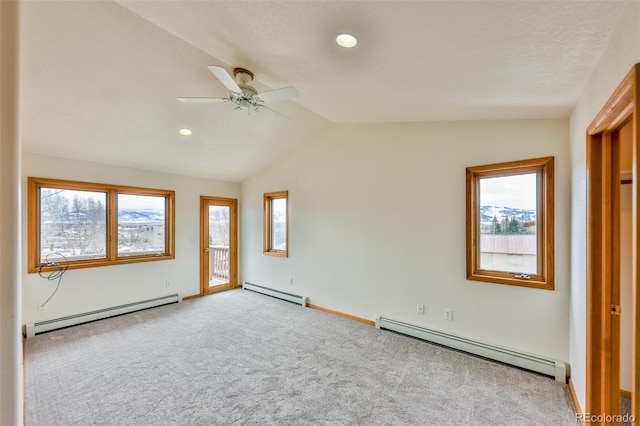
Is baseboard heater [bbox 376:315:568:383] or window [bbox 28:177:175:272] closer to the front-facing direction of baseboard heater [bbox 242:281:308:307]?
the window

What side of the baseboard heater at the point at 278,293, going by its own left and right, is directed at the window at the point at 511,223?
left

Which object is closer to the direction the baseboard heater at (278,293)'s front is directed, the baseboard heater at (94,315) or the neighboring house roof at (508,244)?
the baseboard heater

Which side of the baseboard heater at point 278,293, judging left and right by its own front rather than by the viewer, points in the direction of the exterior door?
right

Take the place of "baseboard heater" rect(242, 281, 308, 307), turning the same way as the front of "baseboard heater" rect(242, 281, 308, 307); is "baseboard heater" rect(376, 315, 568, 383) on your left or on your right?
on your left

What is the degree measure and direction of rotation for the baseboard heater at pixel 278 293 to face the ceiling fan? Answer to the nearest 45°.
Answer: approximately 45° to its left

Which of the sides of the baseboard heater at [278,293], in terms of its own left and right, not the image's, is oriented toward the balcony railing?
right

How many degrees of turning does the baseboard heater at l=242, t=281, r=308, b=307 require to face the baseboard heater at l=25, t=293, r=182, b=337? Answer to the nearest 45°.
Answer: approximately 45° to its right

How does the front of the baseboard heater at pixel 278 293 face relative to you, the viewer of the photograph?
facing the viewer and to the left of the viewer

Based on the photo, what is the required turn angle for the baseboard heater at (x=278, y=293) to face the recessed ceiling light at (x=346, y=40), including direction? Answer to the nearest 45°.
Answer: approximately 45° to its left

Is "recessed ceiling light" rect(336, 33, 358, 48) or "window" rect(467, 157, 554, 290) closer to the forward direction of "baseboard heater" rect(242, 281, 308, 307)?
the recessed ceiling light

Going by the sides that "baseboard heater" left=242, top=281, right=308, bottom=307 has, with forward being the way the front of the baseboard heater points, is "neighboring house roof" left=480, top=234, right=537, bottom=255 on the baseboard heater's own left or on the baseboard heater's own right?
on the baseboard heater's own left

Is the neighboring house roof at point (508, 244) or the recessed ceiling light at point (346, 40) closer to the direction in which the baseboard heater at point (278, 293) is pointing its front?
the recessed ceiling light

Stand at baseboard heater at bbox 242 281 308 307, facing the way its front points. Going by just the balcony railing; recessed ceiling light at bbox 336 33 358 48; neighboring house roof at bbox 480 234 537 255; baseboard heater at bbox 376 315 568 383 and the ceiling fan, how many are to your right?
1

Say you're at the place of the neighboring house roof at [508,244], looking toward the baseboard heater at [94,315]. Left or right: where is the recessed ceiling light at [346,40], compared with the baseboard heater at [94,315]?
left
